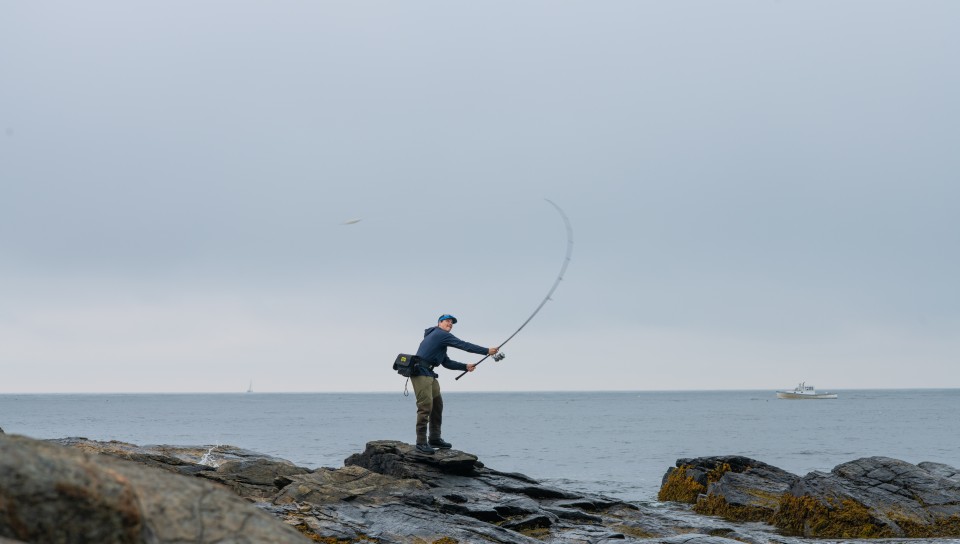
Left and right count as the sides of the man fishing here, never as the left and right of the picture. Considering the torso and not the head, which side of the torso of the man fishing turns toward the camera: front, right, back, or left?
right

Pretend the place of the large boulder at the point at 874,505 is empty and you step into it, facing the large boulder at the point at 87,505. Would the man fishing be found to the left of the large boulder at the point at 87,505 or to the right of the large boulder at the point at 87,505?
right

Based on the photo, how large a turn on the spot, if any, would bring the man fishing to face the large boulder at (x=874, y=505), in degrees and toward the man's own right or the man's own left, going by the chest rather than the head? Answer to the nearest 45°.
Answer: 0° — they already face it

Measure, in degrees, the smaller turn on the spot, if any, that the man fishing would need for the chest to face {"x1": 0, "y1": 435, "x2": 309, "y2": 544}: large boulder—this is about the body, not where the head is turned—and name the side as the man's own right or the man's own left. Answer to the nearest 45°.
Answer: approximately 90° to the man's own right
